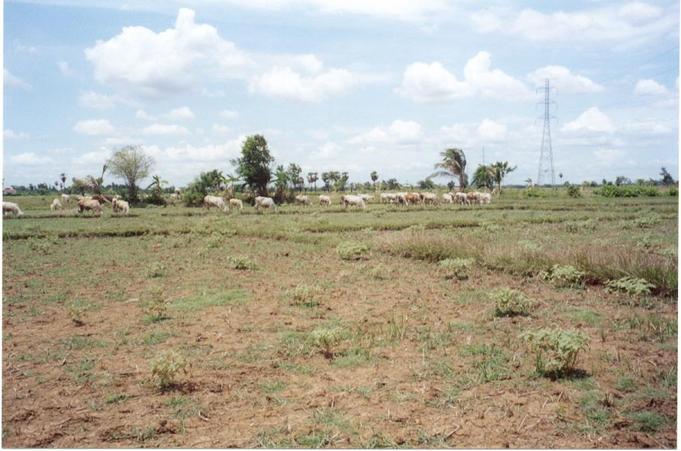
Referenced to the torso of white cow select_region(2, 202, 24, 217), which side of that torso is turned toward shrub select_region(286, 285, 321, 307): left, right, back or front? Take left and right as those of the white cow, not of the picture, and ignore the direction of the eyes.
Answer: right

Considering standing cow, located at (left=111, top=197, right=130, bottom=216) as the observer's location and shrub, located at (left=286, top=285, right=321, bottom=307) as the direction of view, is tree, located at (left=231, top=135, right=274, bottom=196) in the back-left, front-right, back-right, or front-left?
back-left

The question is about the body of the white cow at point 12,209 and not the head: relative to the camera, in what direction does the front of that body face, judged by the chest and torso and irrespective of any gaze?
to the viewer's right

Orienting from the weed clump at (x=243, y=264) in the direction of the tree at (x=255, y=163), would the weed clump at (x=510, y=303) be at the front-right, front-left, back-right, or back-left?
back-right
